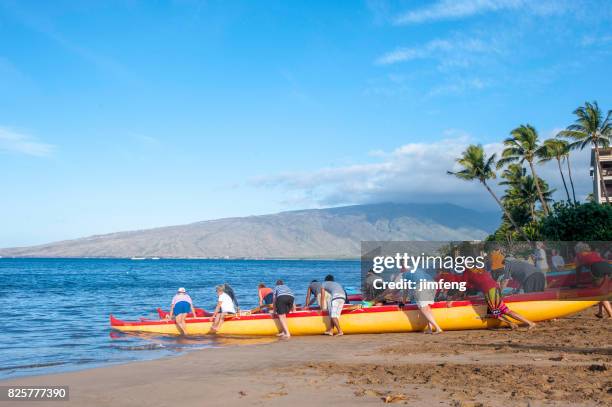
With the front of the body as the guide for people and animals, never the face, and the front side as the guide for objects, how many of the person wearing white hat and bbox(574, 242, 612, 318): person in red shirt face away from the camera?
1

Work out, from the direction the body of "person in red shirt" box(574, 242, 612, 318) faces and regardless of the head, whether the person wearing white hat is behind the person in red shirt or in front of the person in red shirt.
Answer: in front

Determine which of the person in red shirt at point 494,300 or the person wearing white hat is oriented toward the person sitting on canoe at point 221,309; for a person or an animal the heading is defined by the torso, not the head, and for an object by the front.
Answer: the person in red shirt

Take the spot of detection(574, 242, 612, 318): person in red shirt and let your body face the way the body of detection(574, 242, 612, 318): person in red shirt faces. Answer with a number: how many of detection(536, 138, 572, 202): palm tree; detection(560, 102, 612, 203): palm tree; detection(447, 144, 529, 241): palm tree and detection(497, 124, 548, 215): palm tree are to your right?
4

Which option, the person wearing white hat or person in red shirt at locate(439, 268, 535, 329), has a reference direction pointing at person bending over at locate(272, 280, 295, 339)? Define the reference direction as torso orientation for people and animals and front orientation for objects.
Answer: the person in red shirt

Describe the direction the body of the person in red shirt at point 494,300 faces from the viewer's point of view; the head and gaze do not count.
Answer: to the viewer's left

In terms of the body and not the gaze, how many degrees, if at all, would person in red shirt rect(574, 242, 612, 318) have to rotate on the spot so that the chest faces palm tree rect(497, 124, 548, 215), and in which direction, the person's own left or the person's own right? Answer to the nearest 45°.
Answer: approximately 90° to the person's own right

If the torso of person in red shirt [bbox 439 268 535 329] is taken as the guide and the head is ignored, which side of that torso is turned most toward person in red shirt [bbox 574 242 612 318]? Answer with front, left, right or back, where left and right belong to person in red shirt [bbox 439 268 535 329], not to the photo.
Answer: back

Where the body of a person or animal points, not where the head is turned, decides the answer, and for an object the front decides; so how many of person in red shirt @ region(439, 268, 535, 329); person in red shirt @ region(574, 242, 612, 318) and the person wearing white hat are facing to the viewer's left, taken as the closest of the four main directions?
2

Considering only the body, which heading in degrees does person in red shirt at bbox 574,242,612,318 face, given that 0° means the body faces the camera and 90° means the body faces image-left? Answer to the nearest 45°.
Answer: approximately 90°

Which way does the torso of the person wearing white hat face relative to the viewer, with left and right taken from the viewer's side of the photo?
facing away from the viewer
